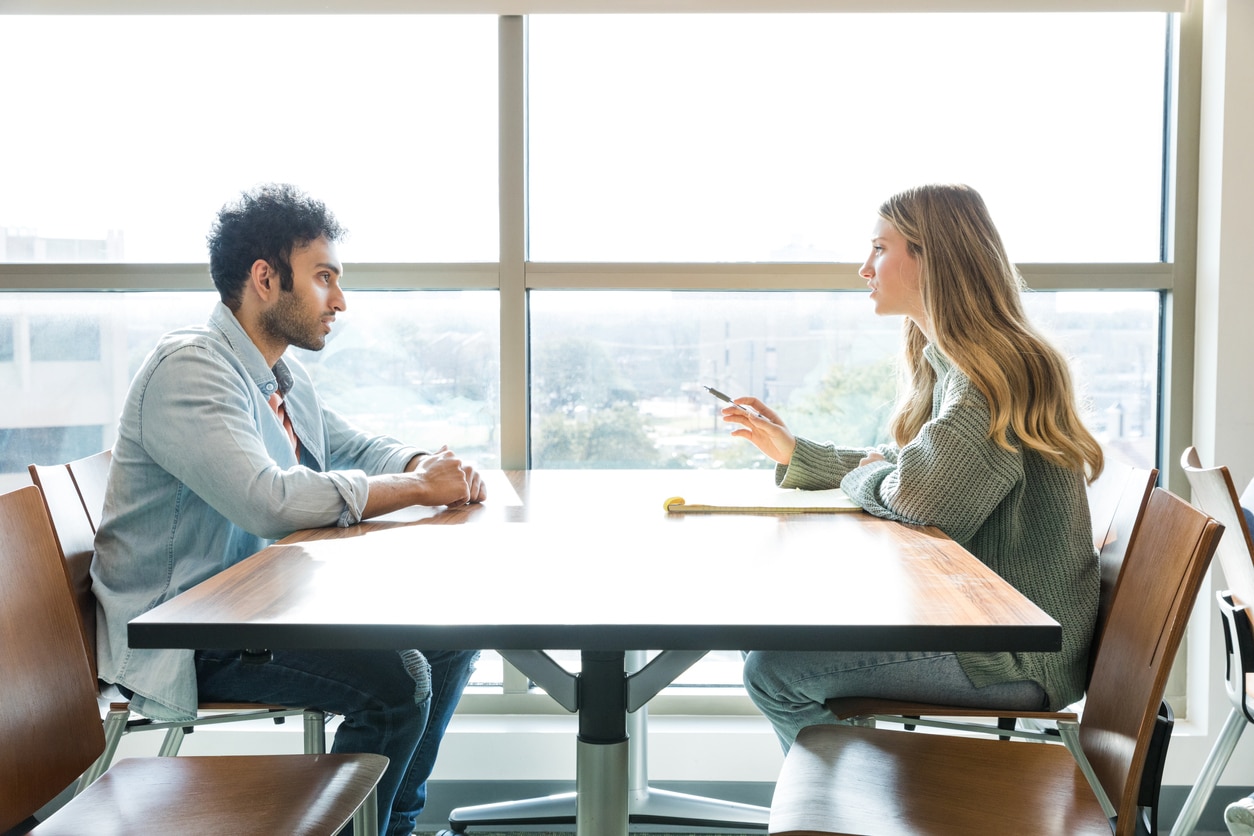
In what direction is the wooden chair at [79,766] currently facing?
to the viewer's right

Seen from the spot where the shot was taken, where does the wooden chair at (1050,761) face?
facing to the left of the viewer

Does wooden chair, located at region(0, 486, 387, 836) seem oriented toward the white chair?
yes

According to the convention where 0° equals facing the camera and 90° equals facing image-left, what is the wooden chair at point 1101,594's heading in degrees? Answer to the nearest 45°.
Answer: approximately 90°

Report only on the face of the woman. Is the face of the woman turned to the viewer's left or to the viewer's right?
to the viewer's left

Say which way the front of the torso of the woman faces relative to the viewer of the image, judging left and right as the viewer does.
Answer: facing to the left of the viewer

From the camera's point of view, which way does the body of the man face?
to the viewer's right

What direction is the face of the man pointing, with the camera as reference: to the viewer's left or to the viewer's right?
to the viewer's right

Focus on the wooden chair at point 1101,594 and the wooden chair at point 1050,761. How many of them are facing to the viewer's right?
0

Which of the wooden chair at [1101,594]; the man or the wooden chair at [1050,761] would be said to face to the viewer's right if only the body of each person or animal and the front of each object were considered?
the man
